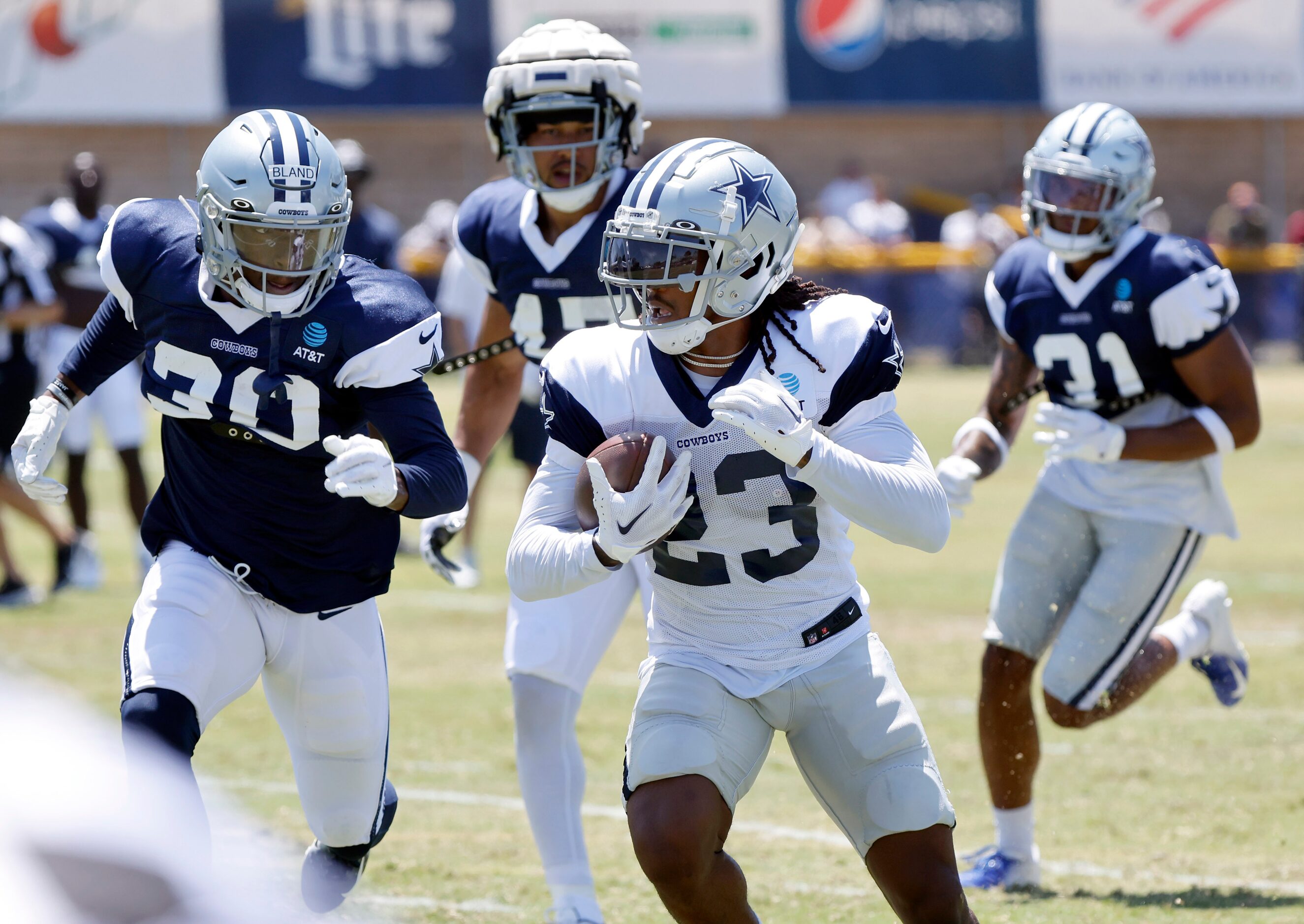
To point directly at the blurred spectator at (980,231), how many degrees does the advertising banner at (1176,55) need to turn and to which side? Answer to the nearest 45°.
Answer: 0° — it already faces them

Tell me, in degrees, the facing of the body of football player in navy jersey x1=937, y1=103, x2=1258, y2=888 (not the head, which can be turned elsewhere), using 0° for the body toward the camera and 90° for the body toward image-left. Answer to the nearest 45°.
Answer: approximately 45°

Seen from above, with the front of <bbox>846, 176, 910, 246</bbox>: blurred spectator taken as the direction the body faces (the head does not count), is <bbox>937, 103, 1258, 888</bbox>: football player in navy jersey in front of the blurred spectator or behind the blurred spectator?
in front

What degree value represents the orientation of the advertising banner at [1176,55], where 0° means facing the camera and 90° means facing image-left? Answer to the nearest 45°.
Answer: approximately 0°

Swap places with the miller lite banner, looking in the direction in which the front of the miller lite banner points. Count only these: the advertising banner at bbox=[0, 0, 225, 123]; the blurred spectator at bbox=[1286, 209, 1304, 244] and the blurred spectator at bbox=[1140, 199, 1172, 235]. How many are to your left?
2

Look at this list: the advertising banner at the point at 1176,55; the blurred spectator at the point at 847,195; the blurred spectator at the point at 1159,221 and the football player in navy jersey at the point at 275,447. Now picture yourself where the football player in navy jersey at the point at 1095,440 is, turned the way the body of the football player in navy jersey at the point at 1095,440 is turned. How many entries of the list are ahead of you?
1

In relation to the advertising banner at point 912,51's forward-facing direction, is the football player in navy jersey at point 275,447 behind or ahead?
ahead
